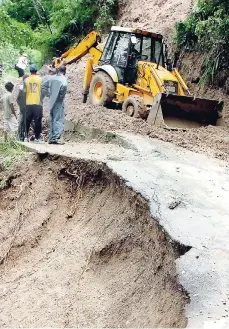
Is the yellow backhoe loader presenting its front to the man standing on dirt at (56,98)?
no

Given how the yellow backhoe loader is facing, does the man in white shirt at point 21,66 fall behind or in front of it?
behind

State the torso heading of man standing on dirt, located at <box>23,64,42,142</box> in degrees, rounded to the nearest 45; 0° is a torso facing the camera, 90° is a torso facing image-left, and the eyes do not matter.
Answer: approximately 180°

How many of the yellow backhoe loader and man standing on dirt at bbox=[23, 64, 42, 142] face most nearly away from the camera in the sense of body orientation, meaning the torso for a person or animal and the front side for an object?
1

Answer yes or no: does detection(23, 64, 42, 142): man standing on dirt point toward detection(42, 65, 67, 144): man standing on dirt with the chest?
no

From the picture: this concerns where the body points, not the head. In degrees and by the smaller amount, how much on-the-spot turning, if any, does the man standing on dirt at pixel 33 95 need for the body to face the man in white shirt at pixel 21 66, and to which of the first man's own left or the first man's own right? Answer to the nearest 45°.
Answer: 0° — they already face them

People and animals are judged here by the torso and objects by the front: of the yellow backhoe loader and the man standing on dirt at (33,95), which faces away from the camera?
the man standing on dirt
